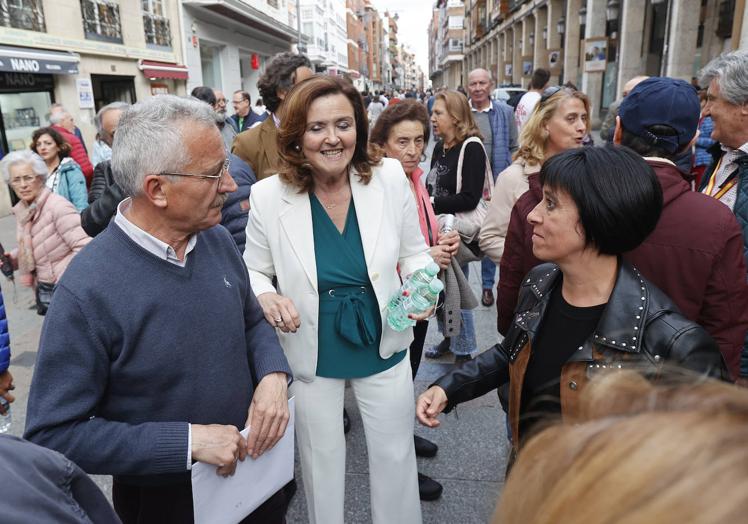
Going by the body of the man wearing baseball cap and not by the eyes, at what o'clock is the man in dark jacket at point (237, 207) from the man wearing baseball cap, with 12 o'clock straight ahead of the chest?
The man in dark jacket is roughly at 9 o'clock from the man wearing baseball cap.

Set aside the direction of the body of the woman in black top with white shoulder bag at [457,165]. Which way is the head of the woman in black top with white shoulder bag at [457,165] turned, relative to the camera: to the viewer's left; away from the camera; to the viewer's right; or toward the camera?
to the viewer's left

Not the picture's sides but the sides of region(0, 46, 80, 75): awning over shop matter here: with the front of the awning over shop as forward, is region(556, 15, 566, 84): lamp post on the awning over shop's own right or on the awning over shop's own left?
on the awning over shop's own left

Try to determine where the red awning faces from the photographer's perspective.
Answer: facing the viewer and to the right of the viewer

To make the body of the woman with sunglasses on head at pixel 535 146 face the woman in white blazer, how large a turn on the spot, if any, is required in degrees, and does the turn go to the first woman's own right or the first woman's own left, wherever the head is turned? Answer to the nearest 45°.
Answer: approximately 90° to the first woman's own right

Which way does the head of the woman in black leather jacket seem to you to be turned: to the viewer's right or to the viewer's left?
to the viewer's left

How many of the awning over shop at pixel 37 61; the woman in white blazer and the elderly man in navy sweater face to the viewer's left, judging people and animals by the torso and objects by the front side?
0

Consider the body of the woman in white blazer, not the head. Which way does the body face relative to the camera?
toward the camera

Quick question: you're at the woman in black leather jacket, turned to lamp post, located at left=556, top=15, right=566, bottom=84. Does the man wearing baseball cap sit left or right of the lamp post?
right

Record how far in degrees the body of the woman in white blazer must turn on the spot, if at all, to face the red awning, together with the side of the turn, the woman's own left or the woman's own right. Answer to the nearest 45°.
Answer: approximately 180°

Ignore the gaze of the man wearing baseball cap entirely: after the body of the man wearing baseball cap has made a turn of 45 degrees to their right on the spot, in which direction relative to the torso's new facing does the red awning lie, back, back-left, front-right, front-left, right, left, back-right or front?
left

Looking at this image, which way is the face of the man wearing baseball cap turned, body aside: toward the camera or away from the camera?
away from the camera
